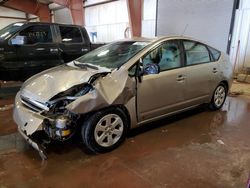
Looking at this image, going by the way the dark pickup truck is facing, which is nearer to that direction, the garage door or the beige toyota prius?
the beige toyota prius

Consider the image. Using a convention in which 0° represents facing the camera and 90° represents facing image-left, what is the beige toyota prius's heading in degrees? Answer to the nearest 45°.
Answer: approximately 45°

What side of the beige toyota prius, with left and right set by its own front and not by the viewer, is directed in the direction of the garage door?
back

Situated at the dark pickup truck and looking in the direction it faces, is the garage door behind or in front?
behind

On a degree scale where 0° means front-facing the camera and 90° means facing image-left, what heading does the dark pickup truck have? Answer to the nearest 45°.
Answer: approximately 45°

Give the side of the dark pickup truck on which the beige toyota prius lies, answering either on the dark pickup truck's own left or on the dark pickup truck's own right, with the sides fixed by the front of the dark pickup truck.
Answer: on the dark pickup truck's own left
